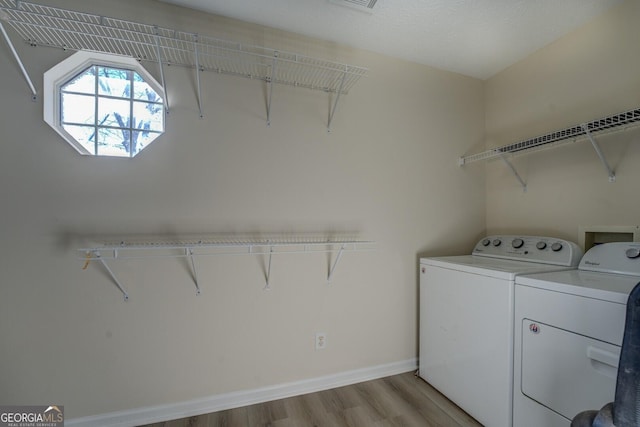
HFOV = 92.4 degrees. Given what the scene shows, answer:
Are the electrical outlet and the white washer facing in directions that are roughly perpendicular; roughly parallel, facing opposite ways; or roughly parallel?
roughly perpendicular

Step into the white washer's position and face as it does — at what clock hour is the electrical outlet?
The electrical outlet is roughly at 1 o'clock from the white washer.

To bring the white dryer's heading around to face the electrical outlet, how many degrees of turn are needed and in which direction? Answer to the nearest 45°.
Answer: approximately 45° to its right

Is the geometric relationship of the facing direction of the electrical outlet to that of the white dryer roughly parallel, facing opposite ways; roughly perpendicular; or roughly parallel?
roughly perpendicular

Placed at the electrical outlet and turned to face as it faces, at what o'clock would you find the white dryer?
The white dryer is roughly at 10 o'clock from the electrical outlet.

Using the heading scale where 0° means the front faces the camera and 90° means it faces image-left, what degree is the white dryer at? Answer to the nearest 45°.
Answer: approximately 45°

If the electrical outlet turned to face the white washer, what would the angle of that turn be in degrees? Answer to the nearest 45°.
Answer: approximately 90° to its left
